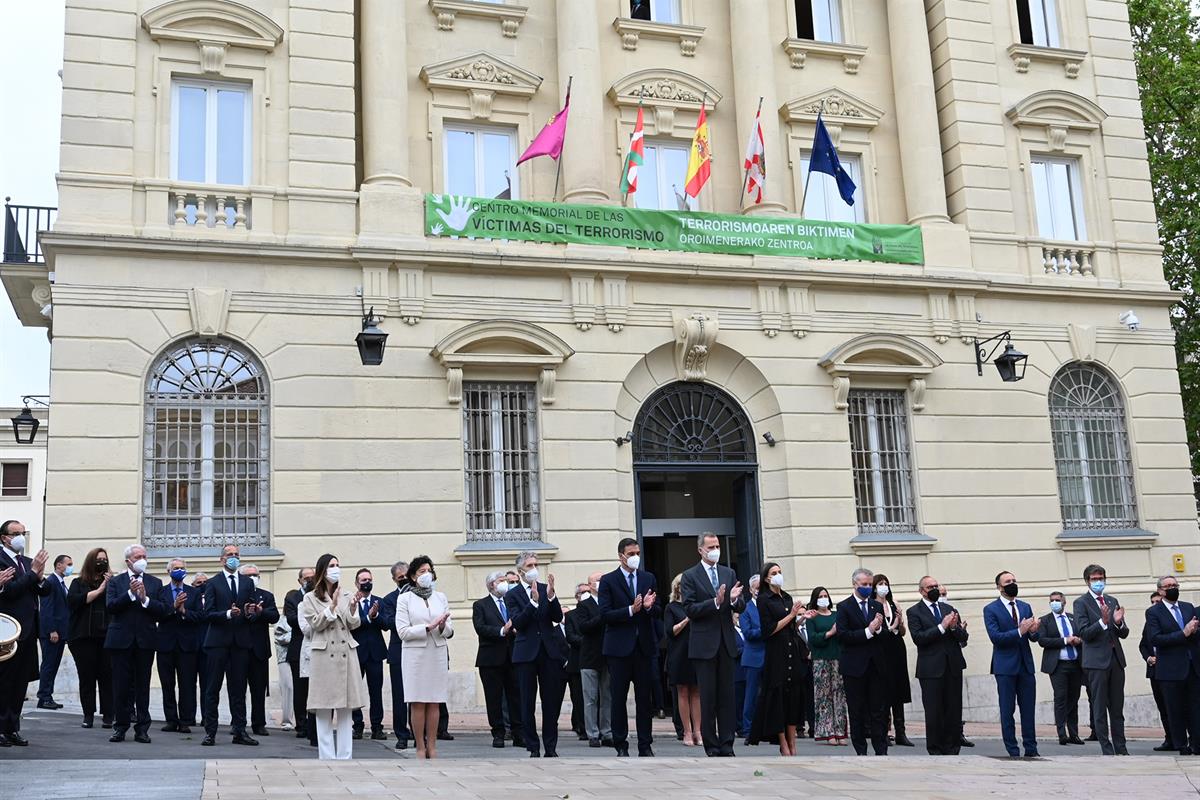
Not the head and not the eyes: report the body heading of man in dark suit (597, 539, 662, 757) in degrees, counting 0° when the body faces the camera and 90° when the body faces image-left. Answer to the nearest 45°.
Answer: approximately 315°

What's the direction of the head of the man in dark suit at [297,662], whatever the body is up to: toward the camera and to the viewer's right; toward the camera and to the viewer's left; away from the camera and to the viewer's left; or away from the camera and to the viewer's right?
toward the camera and to the viewer's right

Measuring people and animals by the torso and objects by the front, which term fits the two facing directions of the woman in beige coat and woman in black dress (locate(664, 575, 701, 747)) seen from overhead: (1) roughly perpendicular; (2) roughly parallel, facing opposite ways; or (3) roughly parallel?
roughly parallel

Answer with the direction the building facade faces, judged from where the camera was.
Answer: facing the viewer

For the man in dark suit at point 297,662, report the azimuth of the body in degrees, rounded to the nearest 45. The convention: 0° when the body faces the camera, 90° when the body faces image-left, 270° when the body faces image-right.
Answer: approximately 315°

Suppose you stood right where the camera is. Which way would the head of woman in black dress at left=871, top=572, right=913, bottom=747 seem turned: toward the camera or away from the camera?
toward the camera

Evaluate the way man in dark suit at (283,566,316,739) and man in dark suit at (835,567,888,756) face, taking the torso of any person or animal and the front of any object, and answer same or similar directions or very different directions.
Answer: same or similar directions

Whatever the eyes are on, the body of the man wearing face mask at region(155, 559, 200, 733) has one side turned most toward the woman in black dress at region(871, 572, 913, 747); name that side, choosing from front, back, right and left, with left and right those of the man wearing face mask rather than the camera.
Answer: left

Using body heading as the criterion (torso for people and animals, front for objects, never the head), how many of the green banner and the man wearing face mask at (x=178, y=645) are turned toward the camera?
2

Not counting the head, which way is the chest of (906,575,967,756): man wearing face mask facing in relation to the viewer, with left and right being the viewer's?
facing the viewer and to the right of the viewer
